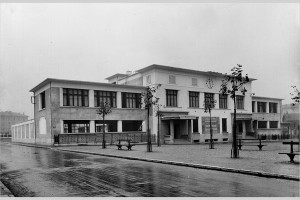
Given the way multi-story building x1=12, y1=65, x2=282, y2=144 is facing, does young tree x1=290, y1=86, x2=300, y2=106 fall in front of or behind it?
in front

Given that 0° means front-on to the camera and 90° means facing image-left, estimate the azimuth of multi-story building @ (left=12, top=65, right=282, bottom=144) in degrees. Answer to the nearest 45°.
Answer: approximately 315°
